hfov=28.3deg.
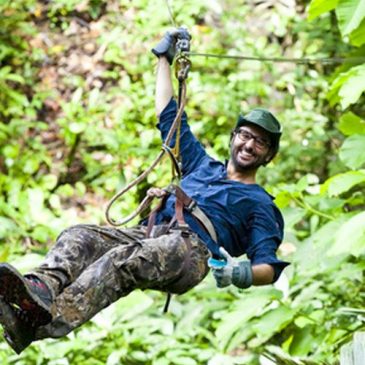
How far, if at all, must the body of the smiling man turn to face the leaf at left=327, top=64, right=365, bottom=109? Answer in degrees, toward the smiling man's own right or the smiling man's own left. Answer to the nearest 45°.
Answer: approximately 135° to the smiling man's own left

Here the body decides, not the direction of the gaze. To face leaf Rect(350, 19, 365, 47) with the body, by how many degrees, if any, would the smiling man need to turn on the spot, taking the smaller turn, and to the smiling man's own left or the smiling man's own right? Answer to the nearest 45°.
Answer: approximately 180°

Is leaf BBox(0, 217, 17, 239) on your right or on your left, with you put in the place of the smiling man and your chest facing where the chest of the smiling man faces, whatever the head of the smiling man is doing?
on your right

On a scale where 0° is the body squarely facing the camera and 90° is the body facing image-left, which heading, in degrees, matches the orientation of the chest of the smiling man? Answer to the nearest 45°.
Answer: approximately 45°

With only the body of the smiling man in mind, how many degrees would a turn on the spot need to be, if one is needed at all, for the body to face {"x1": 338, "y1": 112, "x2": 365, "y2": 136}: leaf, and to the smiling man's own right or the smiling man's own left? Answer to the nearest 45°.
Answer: approximately 180°
